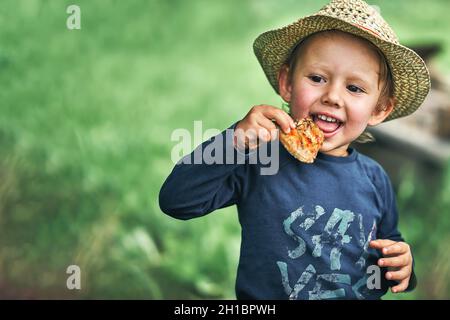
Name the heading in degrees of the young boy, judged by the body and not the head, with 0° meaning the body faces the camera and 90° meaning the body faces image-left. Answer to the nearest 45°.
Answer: approximately 0°
